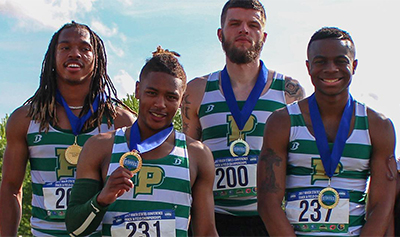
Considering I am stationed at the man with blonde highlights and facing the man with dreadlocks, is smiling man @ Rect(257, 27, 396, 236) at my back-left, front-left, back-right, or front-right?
back-right

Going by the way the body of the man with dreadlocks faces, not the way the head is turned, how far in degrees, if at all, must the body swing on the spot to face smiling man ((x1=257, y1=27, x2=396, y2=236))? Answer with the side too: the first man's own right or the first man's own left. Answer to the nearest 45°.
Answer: approximately 45° to the first man's own left

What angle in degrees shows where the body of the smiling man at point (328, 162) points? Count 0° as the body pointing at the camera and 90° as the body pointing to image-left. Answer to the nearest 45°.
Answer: approximately 0°

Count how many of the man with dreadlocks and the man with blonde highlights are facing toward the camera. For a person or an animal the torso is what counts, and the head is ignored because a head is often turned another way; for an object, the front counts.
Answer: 2

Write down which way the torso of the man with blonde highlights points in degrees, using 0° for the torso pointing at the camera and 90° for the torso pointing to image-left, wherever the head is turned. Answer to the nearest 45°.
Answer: approximately 0°

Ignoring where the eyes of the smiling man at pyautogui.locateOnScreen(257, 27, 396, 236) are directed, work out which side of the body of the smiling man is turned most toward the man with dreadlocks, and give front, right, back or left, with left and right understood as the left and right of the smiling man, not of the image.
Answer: right

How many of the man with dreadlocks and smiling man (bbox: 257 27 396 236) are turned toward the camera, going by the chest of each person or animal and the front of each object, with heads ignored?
2

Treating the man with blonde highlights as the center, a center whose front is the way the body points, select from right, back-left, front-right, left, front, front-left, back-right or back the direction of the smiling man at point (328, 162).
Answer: left
